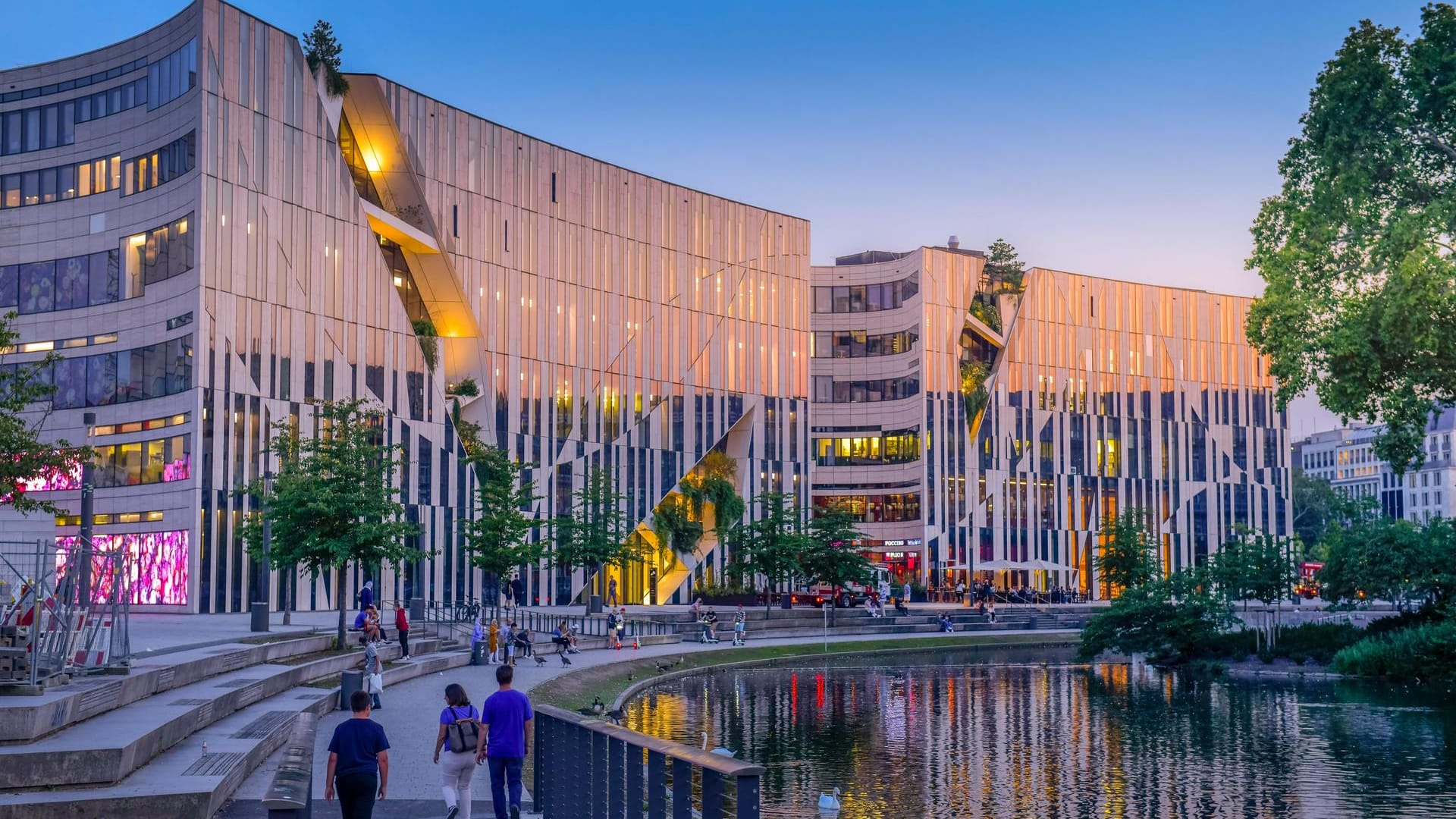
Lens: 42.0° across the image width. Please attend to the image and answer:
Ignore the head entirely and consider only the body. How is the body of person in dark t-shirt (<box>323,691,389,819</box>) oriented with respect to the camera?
away from the camera

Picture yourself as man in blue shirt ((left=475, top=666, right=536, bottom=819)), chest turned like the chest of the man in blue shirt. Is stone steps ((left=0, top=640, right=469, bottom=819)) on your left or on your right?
on your left

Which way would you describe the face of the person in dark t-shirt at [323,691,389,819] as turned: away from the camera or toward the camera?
away from the camera

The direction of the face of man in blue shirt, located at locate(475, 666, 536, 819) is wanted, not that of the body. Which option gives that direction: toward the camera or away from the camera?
away from the camera

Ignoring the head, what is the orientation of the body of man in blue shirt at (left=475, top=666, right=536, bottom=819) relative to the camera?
away from the camera

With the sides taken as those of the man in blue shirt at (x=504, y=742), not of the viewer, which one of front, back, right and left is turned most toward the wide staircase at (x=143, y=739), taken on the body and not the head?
left

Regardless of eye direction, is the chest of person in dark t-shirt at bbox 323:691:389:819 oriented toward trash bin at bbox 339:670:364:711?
yes

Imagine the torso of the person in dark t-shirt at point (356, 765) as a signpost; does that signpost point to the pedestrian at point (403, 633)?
yes

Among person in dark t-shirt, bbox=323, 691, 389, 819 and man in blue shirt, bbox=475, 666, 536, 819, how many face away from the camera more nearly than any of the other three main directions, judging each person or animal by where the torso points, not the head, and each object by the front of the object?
2

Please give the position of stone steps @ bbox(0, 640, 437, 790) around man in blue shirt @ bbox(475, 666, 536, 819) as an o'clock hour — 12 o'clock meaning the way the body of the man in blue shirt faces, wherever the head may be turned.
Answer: The stone steps is roughly at 9 o'clock from the man in blue shirt.

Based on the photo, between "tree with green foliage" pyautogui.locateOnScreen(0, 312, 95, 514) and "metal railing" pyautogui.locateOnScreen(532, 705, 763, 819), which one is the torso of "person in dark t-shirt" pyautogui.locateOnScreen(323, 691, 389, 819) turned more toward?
the tree with green foliage

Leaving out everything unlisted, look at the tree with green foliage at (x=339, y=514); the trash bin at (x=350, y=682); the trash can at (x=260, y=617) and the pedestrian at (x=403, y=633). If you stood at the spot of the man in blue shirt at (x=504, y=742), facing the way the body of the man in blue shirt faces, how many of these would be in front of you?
4

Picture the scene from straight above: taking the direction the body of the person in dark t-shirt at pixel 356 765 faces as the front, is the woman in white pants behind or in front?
in front
